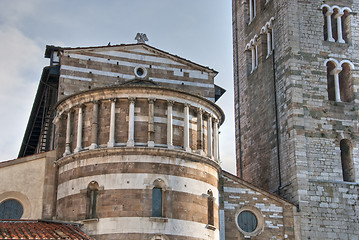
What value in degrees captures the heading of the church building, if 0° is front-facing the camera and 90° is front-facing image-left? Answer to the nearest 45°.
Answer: approximately 180°
